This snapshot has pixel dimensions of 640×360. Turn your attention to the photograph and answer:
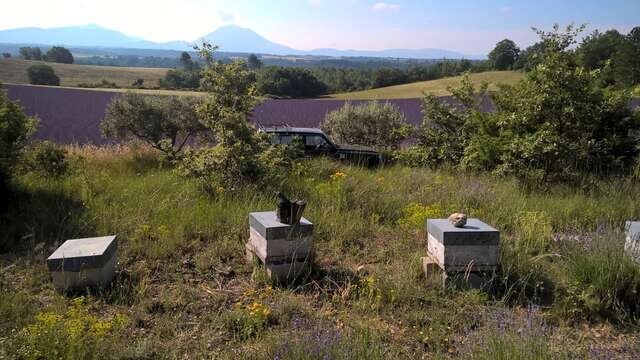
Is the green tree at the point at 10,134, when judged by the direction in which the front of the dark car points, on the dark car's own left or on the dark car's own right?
on the dark car's own right

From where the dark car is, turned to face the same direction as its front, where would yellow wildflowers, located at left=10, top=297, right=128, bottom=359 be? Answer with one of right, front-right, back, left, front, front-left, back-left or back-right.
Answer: right

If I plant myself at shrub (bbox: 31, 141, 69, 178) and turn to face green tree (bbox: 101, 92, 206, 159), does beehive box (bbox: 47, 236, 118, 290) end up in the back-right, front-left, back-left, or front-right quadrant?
back-right

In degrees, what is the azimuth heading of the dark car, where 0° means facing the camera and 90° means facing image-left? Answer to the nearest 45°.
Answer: approximately 270°

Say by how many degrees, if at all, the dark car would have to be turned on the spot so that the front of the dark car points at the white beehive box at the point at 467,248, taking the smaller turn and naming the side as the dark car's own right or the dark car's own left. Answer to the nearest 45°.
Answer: approximately 90° to the dark car's own right

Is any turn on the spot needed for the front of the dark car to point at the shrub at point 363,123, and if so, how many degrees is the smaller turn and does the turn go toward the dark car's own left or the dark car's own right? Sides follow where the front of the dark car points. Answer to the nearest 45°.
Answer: approximately 90° to the dark car's own left

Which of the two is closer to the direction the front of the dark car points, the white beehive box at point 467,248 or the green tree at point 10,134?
the white beehive box

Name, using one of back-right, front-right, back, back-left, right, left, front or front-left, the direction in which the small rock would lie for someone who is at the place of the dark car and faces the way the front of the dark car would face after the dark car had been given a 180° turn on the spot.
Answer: left

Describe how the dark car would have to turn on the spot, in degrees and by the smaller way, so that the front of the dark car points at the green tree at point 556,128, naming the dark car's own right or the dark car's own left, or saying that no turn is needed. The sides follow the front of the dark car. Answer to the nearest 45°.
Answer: approximately 45° to the dark car's own right

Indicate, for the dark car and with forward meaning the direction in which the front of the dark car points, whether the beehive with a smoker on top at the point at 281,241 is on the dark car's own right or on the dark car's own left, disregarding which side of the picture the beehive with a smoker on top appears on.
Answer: on the dark car's own right

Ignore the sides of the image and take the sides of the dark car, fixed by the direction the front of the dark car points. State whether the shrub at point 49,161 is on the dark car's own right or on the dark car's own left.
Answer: on the dark car's own right
